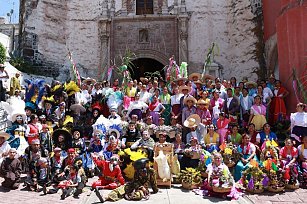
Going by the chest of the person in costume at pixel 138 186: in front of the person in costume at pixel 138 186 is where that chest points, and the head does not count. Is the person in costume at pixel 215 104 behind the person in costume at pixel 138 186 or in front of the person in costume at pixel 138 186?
behind

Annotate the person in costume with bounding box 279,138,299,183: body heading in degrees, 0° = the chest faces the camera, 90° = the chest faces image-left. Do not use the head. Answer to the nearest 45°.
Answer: approximately 0°

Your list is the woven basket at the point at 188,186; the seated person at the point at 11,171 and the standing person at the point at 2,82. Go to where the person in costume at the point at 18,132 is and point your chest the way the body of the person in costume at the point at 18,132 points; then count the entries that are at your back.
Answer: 1

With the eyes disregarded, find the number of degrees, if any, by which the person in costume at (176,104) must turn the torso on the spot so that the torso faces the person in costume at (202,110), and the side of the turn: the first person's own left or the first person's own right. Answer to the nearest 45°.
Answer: approximately 45° to the first person's own left

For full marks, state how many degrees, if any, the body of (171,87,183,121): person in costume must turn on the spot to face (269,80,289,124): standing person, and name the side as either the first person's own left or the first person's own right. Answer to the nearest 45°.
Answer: approximately 90° to the first person's own left
